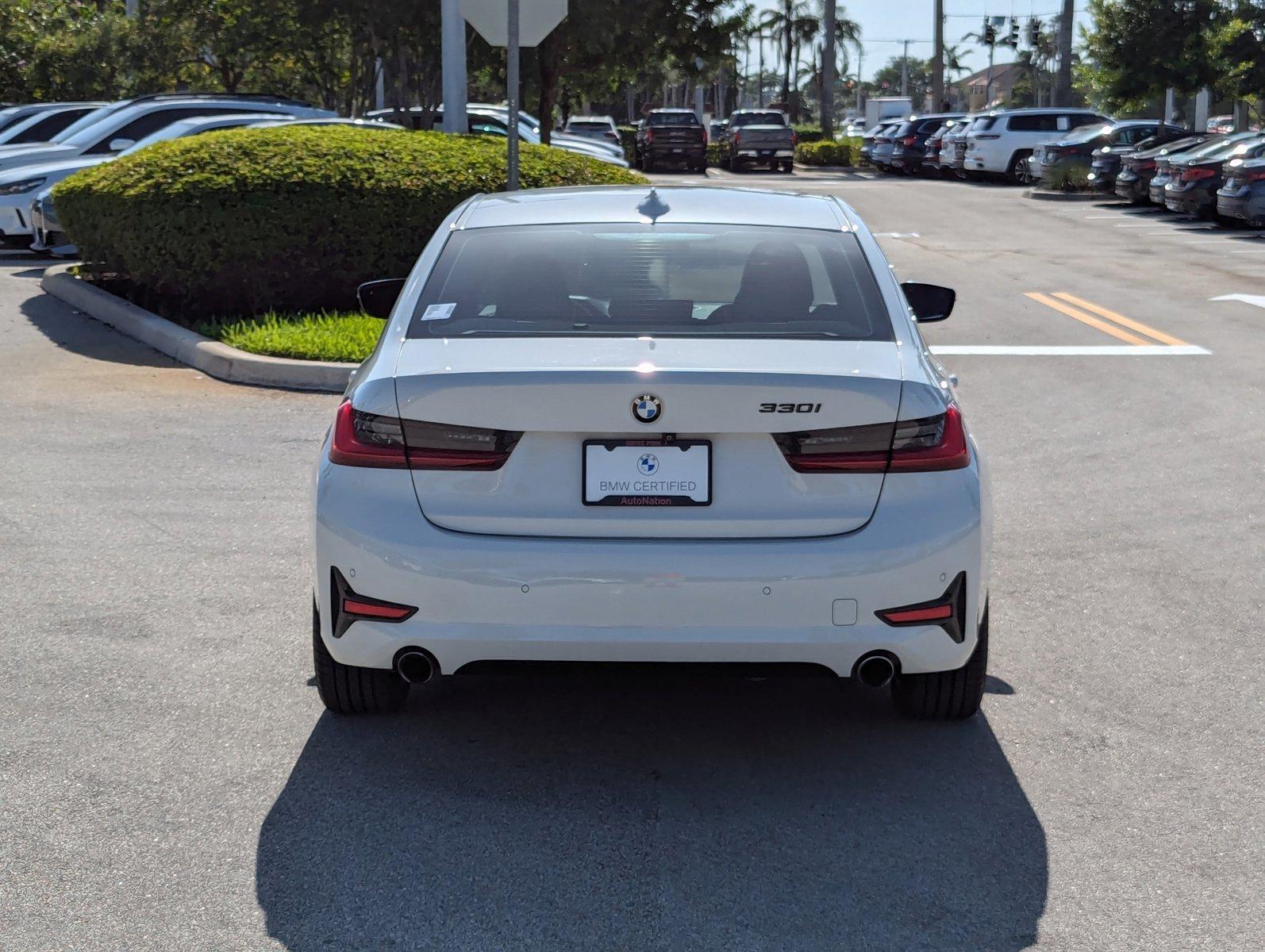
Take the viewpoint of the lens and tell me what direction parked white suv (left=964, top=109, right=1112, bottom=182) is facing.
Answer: facing away from the viewer and to the right of the viewer

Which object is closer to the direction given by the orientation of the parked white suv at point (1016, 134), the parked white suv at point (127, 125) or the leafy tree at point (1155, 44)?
the leafy tree

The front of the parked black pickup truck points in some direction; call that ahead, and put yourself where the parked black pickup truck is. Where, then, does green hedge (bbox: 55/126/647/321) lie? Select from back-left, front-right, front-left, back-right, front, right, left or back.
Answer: back

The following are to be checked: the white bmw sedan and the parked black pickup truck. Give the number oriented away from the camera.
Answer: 2

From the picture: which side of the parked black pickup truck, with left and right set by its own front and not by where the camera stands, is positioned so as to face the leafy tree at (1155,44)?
right

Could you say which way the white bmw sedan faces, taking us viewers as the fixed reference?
facing away from the viewer

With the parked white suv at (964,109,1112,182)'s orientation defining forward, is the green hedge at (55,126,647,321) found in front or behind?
behind

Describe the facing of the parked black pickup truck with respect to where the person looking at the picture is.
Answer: facing away from the viewer

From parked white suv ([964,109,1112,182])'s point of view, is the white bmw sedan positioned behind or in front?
behind

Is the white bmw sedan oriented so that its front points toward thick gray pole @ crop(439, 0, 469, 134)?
yes

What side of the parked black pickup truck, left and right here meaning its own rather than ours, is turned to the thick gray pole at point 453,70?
back

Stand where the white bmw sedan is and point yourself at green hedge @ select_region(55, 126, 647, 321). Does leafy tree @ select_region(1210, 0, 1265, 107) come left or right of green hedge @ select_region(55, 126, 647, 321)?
right

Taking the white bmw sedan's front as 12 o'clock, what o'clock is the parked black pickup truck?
The parked black pickup truck is roughly at 12 o'clock from the white bmw sedan.
